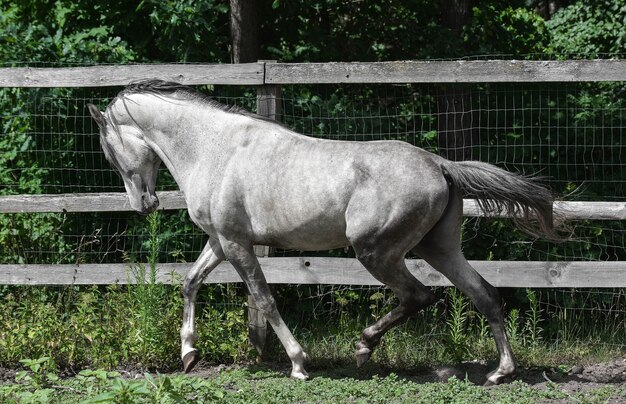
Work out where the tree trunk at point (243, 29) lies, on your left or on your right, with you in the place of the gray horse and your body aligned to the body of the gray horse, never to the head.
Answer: on your right

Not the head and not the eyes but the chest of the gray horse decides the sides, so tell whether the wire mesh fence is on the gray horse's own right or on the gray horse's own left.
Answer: on the gray horse's own right

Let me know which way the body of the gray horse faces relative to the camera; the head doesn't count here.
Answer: to the viewer's left

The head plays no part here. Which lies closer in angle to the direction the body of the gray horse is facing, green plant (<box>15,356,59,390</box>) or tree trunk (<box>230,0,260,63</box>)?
the green plant

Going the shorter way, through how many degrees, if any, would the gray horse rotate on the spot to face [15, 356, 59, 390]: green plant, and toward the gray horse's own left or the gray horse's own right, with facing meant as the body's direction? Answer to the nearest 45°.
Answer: approximately 45° to the gray horse's own left

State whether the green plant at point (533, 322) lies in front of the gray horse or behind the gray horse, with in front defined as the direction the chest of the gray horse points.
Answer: behind
